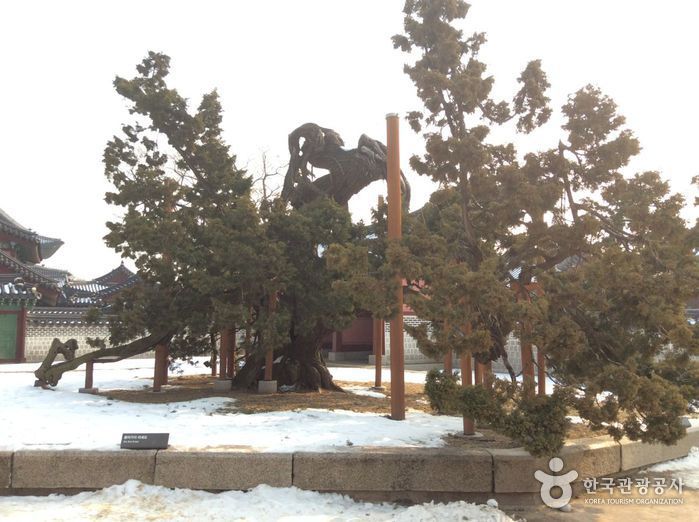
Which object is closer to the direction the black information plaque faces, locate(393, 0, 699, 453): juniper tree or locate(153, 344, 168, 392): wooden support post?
the juniper tree

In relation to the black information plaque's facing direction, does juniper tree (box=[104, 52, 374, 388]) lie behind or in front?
behind

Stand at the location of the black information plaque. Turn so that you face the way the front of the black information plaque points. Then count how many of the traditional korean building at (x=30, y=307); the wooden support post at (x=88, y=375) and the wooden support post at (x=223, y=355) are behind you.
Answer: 3

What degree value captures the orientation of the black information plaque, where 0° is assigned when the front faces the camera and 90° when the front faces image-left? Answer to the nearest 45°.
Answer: approximately 0°

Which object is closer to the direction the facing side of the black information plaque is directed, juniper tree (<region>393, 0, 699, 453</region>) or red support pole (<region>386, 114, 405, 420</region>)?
the juniper tree

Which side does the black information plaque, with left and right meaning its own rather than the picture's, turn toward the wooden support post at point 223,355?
back

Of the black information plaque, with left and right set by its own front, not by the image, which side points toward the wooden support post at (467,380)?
left

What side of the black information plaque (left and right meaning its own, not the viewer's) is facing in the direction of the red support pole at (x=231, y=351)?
back

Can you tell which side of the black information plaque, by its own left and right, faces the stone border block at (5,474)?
right
